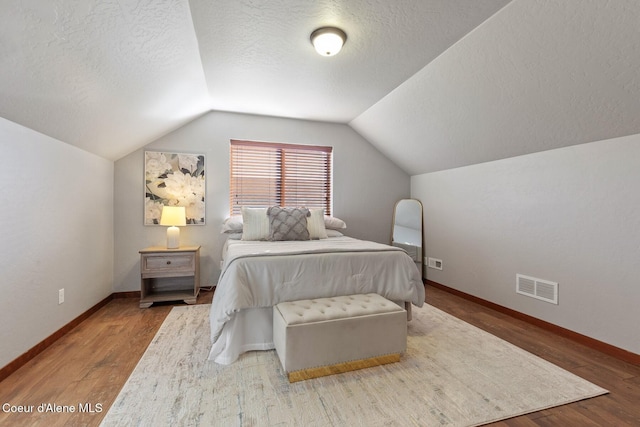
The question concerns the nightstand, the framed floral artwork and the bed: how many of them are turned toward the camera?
3

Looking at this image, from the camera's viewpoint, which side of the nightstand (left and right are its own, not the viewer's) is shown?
front

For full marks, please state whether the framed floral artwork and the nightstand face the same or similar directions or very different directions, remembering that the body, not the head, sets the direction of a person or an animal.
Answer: same or similar directions

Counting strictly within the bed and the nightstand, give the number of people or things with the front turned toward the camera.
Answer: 2

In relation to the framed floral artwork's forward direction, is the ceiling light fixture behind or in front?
in front

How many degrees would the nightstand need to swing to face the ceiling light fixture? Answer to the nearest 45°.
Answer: approximately 45° to its left

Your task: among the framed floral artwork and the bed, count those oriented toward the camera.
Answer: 2

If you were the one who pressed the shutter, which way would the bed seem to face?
facing the viewer

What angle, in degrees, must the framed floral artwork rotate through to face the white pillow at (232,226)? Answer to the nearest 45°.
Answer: approximately 45° to its left

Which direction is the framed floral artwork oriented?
toward the camera

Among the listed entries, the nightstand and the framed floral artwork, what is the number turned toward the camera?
2

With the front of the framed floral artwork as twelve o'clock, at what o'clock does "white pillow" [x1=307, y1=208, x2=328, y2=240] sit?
The white pillow is roughly at 10 o'clock from the framed floral artwork.

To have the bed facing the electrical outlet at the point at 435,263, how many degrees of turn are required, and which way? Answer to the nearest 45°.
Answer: approximately 135° to its left

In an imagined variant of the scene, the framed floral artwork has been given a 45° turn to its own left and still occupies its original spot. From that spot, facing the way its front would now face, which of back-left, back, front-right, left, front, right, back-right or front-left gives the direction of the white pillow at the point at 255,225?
front
